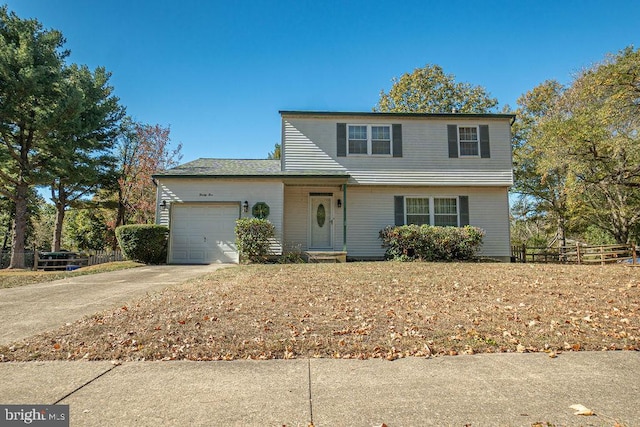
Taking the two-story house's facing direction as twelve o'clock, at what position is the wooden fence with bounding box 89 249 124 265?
The wooden fence is roughly at 3 o'clock from the two-story house.

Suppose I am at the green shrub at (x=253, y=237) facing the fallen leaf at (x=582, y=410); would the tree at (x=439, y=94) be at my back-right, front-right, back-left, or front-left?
back-left

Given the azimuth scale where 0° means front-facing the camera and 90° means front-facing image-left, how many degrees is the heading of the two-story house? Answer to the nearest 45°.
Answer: approximately 0°

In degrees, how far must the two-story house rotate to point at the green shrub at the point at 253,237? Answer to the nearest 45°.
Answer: approximately 90° to its right

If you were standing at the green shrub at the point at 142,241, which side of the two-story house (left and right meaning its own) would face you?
right

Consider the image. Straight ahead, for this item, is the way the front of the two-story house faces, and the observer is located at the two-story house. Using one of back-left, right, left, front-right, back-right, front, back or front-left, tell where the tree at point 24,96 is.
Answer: right

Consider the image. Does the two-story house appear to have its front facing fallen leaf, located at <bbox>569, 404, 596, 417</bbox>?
yes

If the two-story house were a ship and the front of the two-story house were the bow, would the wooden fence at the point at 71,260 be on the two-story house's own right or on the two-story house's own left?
on the two-story house's own right

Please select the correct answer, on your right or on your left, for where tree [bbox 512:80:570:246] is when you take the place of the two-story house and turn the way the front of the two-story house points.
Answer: on your left
